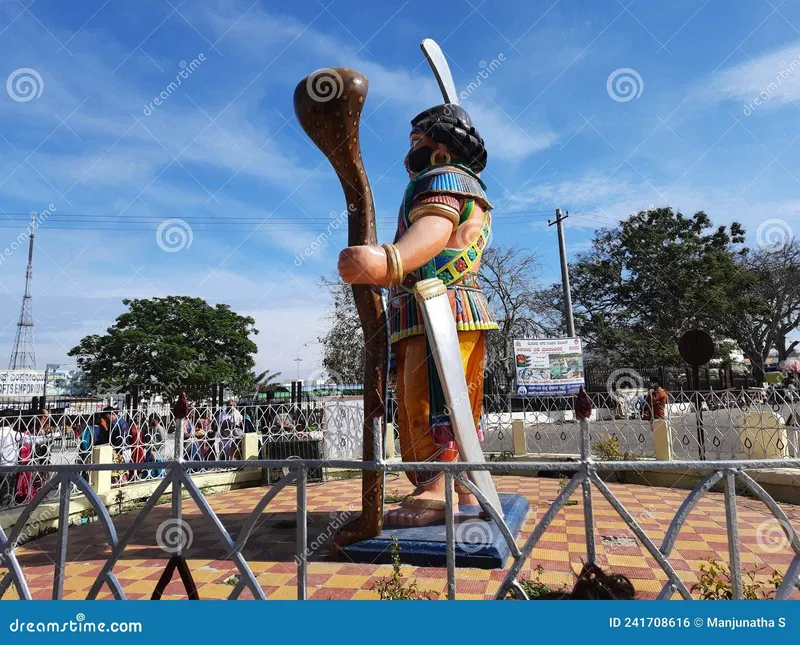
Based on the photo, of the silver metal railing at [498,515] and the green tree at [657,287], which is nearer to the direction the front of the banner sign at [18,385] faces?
the silver metal railing

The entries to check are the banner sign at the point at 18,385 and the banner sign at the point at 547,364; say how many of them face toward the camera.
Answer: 2

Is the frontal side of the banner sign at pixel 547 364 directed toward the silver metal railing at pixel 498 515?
yes

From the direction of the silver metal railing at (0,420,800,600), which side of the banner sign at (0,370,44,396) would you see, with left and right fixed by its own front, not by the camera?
front

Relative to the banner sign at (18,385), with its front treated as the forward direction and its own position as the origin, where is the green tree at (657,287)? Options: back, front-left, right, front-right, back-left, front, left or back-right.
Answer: front-left

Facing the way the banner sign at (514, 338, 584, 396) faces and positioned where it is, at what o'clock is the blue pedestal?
The blue pedestal is roughly at 12 o'clock from the banner sign.

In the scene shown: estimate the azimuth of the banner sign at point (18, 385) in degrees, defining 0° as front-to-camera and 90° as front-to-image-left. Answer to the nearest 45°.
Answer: approximately 0°

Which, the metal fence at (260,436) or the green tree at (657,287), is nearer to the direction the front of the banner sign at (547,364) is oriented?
the metal fence

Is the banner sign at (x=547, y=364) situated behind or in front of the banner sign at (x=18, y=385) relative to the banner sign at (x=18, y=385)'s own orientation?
in front

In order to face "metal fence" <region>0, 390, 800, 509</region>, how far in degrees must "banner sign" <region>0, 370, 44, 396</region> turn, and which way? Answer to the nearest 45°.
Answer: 0° — it already faces it

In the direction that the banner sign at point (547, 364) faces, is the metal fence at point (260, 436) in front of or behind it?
in front

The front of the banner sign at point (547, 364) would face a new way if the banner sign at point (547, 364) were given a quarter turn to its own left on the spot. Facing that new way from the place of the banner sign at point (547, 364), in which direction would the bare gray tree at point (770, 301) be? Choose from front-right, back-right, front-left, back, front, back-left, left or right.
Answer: front-left

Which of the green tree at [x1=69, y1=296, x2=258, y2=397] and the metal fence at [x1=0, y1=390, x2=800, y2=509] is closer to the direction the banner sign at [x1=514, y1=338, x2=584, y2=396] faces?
the metal fence
